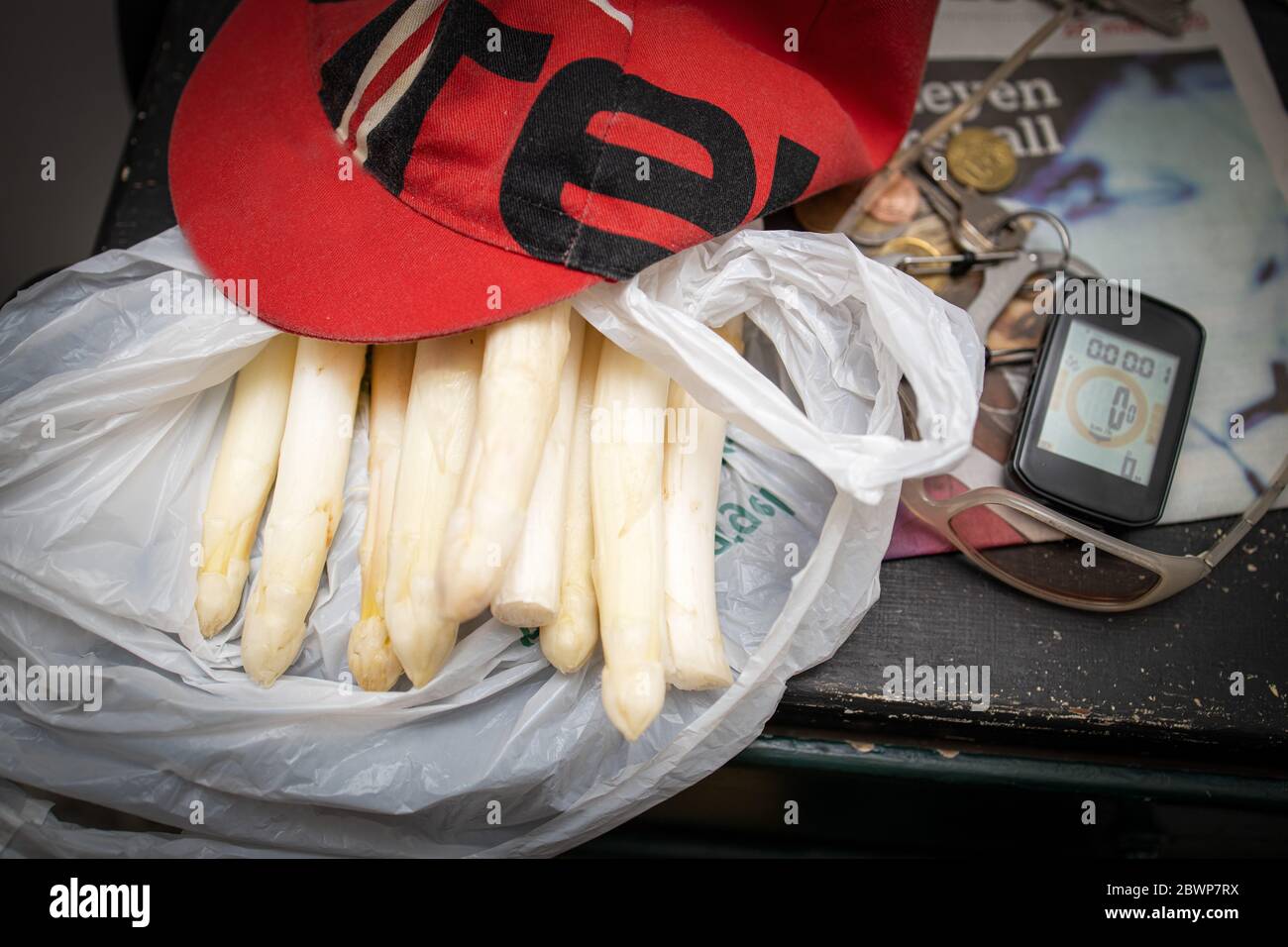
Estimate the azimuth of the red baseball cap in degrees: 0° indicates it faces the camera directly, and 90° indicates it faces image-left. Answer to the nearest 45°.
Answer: approximately 45°
